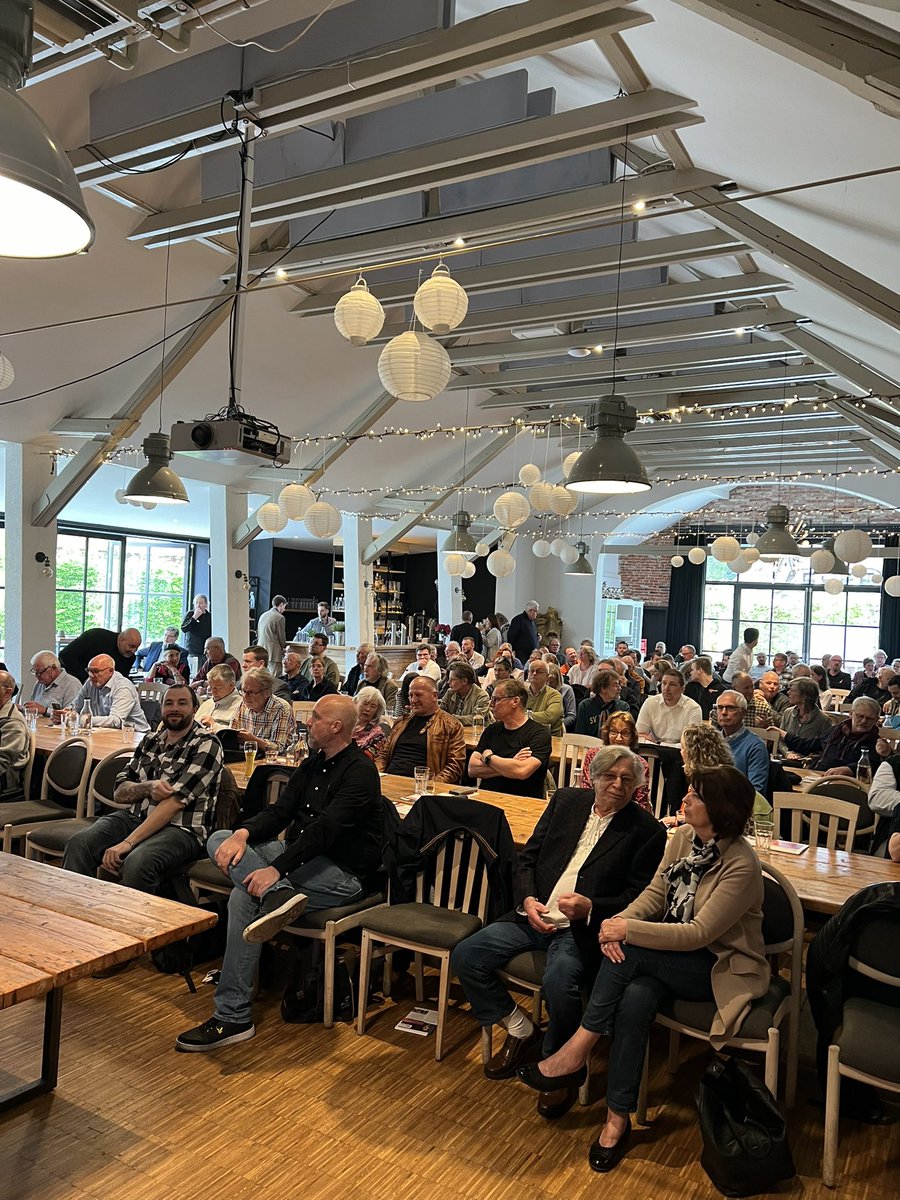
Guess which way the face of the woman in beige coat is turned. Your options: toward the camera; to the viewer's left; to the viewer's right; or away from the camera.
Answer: to the viewer's left

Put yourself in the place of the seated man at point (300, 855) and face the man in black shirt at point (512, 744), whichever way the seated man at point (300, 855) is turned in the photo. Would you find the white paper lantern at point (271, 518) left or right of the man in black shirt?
left

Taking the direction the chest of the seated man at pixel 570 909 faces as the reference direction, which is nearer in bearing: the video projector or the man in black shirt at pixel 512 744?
the video projector

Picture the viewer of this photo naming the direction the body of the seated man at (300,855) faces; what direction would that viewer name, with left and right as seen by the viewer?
facing to the left of the viewer

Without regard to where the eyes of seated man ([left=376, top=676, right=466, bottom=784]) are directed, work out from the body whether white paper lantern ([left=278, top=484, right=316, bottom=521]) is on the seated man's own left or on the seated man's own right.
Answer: on the seated man's own right

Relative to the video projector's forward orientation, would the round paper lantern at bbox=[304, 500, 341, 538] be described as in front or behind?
behind

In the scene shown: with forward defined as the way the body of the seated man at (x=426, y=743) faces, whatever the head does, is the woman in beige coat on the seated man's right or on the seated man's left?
on the seated man's left

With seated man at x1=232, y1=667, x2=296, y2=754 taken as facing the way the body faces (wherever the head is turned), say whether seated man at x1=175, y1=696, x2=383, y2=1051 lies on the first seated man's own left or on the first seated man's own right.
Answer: on the first seated man's own left
